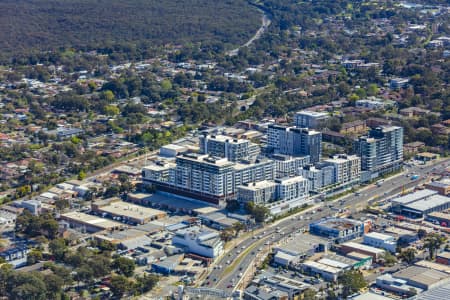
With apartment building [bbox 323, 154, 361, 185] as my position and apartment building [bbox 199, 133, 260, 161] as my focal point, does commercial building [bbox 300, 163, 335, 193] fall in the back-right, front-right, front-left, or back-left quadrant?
front-left

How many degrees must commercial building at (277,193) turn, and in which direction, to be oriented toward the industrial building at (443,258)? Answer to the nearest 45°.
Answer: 0° — it already faces it

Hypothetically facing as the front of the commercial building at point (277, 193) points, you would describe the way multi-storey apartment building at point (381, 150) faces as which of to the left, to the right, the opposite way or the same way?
the same way

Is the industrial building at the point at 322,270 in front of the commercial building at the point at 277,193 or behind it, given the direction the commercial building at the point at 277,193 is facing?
in front

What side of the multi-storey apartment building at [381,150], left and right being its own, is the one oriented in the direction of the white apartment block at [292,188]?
right

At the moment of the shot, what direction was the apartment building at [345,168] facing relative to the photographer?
facing the viewer and to the right of the viewer

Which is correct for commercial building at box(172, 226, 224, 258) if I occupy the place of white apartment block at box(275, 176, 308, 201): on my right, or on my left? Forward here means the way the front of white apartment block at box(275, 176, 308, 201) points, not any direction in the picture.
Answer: on my right

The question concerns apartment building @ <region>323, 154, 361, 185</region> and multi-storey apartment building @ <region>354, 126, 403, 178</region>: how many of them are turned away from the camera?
0

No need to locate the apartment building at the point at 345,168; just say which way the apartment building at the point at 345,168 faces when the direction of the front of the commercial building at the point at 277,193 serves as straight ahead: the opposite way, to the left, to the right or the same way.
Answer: the same way

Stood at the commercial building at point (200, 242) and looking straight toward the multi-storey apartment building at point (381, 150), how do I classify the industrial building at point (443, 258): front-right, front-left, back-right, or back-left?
front-right

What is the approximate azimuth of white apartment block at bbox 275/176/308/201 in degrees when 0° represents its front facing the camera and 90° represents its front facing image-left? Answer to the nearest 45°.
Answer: approximately 315°

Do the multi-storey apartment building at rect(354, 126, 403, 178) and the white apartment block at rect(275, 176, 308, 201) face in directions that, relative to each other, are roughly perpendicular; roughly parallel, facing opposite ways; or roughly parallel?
roughly parallel

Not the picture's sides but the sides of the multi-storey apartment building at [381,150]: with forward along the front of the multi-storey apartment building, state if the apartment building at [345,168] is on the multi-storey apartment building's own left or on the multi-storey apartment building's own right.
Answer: on the multi-storey apartment building's own right

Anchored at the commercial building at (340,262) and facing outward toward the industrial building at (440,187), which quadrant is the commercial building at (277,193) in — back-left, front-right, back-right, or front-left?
front-left

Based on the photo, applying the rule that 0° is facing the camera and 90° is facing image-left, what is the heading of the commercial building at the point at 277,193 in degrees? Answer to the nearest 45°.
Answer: approximately 315°

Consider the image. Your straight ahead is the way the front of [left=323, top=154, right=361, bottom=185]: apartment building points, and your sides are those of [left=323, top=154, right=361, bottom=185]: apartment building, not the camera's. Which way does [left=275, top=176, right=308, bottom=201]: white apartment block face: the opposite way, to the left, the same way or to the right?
the same way
